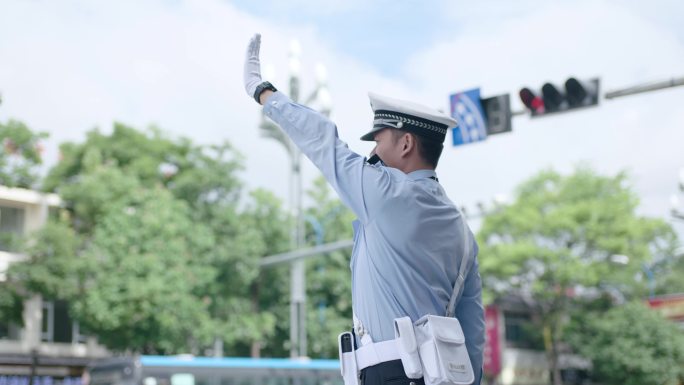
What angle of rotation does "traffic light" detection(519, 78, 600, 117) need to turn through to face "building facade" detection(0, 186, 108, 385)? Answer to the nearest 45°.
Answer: approximately 90° to its right

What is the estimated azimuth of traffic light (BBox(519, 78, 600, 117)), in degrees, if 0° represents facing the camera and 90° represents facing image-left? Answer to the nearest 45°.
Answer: approximately 45°

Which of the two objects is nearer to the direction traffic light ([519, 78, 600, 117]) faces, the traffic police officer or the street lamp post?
the traffic police officer

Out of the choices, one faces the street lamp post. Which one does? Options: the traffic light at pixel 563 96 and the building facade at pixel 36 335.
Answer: the building facade

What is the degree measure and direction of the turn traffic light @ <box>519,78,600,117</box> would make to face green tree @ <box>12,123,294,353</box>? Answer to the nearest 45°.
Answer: approximately 90° to its right

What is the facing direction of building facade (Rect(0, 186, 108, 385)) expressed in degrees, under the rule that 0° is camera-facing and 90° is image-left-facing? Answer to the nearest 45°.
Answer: approximately 315°
